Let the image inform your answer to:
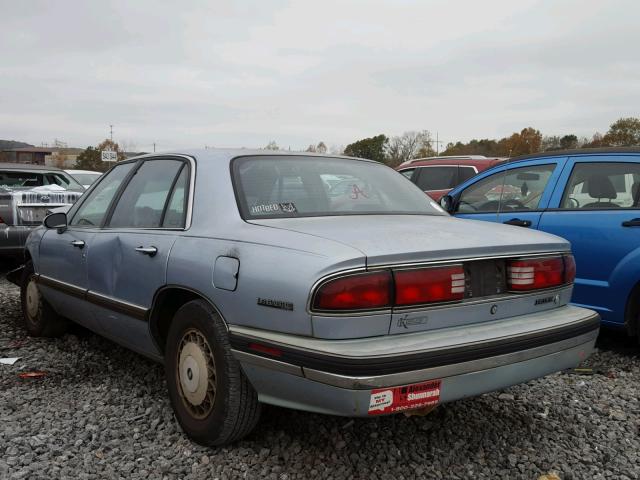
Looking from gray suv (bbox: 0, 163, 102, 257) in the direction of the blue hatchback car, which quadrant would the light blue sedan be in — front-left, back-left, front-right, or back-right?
front-right

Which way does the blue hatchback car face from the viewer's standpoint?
to the viewer's left

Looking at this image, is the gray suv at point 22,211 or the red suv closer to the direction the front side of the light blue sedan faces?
the gray suv

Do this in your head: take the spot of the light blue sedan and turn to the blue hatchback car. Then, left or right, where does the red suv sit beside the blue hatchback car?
left

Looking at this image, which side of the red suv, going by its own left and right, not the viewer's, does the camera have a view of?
left

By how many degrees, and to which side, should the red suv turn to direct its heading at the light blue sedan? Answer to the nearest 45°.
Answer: approximately 90° to its left

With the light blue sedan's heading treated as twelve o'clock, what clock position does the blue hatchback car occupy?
The blue hatchback car is roughly at 3 o'clock from the light blue sedan.

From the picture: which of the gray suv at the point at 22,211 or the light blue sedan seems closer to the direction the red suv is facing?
the gray suv

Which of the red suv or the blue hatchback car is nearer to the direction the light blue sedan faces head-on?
the red suv

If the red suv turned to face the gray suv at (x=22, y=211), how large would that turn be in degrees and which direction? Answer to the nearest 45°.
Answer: approximately 45° to its left

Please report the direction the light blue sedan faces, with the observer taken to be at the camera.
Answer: facing away from the viewer and to the left of the viewer

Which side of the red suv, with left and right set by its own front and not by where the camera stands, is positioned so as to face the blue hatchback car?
left

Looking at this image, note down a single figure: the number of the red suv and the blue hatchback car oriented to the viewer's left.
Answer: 2

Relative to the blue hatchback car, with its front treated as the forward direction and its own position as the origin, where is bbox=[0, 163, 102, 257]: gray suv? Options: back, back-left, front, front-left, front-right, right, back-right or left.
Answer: front

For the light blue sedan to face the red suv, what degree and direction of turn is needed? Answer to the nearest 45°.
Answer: approximately 45° to its right

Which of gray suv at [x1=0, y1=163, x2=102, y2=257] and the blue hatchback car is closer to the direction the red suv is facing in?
the gray suv

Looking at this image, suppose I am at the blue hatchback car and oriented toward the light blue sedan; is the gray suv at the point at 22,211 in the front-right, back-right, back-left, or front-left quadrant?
front-right

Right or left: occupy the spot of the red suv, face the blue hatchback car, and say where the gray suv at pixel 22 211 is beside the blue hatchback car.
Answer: right

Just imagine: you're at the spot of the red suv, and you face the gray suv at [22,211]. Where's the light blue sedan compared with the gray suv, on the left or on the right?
left
